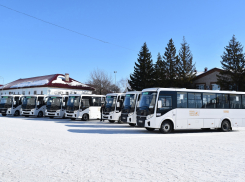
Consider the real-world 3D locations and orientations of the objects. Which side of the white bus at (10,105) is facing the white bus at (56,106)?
left

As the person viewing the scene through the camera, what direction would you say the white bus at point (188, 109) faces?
facing the viewer and to the left of the viewer

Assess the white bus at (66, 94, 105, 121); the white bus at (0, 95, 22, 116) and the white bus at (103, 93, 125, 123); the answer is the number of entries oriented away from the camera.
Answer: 0

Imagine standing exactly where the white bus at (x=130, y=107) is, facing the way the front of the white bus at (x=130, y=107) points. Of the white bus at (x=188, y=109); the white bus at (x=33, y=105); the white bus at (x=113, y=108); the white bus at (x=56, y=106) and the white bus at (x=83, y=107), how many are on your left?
1

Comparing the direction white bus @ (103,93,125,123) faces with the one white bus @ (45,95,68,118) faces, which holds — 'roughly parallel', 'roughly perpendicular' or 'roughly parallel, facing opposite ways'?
roughly parallel

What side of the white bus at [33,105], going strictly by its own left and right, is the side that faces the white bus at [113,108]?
left

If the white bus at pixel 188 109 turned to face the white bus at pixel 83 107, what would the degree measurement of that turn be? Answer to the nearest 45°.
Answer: approximately 90° to its right

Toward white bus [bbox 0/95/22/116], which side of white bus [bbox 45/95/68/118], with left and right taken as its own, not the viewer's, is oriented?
right

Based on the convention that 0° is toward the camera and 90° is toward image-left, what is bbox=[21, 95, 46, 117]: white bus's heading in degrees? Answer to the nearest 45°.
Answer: approximately 45°

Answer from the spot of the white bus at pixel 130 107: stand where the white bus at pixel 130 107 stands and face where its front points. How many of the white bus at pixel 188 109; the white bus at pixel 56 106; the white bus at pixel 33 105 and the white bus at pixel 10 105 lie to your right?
3

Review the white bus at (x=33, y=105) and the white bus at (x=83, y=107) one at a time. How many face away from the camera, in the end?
0

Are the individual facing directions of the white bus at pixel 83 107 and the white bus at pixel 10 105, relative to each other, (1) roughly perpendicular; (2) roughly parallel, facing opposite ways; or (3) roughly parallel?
roughly parallel

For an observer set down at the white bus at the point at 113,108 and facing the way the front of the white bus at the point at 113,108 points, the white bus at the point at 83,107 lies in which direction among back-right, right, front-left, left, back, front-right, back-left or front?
right

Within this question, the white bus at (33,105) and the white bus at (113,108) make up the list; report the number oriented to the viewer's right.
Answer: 0

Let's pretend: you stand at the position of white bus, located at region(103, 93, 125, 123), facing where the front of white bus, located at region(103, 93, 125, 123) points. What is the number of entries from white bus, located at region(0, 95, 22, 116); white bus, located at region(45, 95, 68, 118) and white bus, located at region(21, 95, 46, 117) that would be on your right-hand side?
3

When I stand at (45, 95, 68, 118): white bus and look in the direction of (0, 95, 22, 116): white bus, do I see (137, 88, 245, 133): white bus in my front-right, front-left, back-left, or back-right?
back-left

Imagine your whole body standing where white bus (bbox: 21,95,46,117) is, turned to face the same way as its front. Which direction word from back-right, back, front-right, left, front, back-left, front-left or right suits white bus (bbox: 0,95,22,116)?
right

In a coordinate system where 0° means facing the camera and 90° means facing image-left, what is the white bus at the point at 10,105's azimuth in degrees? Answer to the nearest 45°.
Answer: approximately 45°

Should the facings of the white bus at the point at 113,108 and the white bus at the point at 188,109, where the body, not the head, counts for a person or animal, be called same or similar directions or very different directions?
same or similar directions

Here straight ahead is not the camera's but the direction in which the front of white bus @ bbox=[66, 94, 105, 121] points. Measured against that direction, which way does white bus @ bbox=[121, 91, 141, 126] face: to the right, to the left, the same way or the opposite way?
the same way
